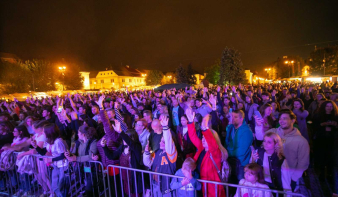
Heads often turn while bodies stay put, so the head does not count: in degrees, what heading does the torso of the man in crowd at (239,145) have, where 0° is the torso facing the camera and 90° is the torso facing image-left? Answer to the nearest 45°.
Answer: approximately 45°

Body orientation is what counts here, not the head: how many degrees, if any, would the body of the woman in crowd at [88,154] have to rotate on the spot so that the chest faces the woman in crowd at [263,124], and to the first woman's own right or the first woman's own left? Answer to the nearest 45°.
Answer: approximately 135° to the first woman's own left

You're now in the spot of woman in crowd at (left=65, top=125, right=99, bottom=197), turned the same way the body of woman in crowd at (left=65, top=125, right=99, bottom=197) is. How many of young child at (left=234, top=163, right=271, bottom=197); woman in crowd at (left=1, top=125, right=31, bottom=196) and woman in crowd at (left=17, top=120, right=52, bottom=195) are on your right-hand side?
2

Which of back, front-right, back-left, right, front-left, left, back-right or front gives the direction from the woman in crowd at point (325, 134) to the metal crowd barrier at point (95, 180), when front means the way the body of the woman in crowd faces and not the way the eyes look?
front-right

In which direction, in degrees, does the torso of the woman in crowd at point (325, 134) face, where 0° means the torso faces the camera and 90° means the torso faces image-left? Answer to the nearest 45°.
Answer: approximately 0°

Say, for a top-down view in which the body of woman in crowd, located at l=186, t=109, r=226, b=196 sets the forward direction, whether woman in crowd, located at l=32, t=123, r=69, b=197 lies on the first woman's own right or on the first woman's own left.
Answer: on the first woman's own right

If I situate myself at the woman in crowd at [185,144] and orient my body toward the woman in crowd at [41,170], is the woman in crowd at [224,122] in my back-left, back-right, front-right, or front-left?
back-right

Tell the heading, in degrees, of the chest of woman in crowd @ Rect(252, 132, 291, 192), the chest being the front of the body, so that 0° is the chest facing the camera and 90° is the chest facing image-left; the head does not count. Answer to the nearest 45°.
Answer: approximately 45°
